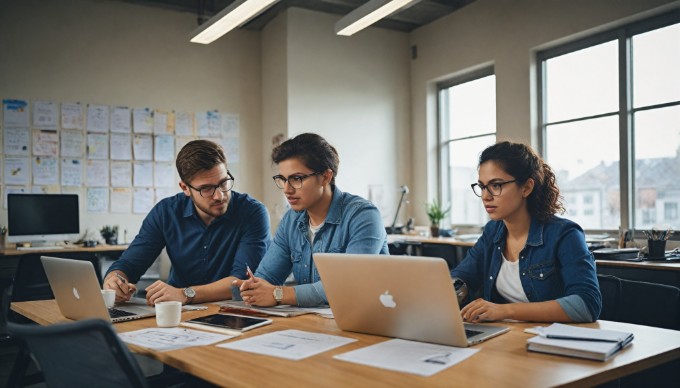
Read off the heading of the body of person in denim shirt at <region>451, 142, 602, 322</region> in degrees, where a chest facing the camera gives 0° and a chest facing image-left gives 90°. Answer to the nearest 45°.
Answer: approximately 45°

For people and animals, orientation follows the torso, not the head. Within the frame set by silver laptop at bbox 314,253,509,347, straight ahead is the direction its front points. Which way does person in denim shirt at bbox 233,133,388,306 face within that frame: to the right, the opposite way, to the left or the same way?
the opposite way

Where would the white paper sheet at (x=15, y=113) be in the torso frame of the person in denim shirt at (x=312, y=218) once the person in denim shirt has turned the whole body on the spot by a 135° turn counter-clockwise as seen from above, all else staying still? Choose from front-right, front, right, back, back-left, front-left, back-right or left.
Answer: back-left

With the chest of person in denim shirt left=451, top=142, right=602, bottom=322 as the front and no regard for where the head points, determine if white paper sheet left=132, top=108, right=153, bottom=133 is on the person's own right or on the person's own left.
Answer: on the person's own right

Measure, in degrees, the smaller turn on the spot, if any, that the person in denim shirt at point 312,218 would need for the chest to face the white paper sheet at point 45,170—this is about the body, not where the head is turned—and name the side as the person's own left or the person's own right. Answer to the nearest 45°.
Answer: approximately 90° to the person's own right

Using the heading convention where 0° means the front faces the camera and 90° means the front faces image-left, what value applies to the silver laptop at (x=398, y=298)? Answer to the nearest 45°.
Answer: approximately 225°

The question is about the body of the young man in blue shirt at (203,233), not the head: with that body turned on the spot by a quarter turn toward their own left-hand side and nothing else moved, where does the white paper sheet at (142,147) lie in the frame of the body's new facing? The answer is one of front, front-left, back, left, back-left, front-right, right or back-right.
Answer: left

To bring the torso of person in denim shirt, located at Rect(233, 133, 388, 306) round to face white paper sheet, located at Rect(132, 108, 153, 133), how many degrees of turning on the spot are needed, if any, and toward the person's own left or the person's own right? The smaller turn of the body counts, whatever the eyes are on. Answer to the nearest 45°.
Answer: approximately 90° to the person's own right

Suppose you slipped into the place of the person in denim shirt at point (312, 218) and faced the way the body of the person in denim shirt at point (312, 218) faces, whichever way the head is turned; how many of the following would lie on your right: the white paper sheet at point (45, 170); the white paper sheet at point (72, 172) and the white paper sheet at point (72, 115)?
3

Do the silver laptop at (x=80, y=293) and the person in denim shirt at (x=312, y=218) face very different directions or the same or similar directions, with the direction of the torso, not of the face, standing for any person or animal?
very different directions

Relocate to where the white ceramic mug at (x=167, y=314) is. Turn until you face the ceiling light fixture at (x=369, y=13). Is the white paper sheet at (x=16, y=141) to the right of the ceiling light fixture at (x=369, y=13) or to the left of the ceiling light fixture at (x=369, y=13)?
left
